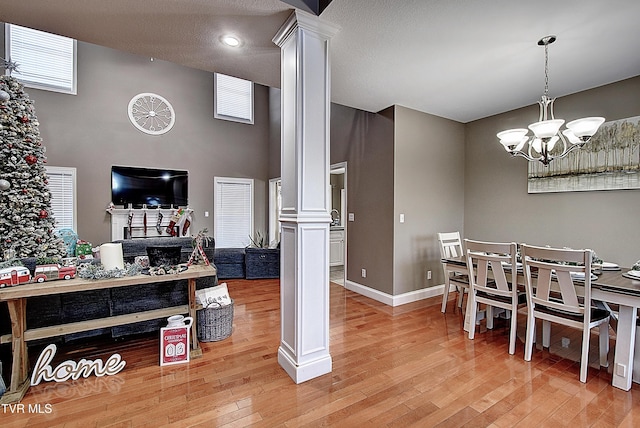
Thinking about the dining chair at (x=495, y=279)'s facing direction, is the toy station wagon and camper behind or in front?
behind

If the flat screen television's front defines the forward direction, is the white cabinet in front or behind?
in front

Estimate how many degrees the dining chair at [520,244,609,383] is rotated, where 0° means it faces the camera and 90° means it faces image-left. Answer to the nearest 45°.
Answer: approximately 225°

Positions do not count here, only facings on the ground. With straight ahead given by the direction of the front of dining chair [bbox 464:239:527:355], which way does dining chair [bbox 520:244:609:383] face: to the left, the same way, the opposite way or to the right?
the same way

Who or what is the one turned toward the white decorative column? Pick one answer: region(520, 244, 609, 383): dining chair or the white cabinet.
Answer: the white cabinet

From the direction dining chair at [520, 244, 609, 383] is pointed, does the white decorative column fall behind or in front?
behind

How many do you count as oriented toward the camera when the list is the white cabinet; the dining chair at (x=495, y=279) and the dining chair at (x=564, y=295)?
1

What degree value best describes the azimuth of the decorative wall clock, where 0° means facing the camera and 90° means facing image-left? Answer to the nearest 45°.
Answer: approximately 315°

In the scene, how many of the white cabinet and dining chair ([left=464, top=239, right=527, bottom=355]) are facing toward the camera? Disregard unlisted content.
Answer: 1

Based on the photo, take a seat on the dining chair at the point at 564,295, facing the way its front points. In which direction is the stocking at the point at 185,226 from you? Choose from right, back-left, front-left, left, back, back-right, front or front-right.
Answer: back-left

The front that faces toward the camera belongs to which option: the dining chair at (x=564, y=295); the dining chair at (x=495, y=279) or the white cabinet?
the white cabinet

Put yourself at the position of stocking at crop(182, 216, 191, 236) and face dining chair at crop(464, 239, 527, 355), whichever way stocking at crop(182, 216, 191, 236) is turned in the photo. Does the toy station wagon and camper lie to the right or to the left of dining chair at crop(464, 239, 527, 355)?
right

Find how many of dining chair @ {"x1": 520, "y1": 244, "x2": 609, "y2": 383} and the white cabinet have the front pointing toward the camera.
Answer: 1

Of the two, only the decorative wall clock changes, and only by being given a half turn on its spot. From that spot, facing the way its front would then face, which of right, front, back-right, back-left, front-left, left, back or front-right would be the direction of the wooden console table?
back-left

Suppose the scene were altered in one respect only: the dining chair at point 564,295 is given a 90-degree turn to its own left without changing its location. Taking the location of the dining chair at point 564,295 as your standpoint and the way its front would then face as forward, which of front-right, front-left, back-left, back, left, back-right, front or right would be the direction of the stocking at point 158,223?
front-left

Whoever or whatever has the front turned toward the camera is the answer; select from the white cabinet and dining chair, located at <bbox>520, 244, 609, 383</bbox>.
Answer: the white cabinet

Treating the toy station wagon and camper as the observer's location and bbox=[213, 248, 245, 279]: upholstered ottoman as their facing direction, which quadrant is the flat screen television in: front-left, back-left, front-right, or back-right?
front-left

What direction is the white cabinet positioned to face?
toward the camera
